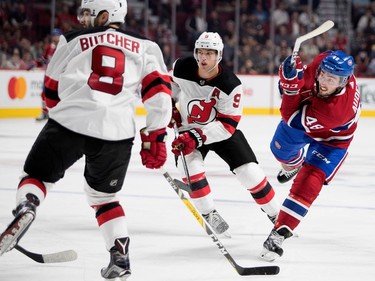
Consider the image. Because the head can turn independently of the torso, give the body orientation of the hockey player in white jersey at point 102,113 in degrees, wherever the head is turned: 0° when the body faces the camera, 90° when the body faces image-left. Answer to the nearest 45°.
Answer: approximately 180°

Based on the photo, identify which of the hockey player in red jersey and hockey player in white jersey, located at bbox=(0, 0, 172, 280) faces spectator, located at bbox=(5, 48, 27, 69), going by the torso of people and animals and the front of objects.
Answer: the hockey player in white jersey

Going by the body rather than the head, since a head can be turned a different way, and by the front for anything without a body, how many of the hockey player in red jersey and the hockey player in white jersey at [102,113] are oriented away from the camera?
1

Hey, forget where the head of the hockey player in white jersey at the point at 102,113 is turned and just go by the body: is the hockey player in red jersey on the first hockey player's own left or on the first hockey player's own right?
on the first hockey player's own right

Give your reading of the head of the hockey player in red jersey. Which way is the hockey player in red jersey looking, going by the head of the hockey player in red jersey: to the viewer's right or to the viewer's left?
to the viewer's left

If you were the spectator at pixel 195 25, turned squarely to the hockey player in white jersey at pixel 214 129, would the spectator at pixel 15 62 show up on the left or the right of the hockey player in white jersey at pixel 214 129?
right

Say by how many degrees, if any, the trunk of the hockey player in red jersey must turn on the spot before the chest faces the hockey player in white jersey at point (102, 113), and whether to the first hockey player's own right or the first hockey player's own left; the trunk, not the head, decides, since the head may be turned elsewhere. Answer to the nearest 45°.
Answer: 0° — they already face them

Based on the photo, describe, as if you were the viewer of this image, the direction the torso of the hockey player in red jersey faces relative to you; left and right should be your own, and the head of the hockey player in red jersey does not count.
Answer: facing the viewer and to the left of the viewer

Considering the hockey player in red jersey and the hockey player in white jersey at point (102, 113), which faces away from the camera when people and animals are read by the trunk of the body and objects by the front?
the hockey player in white jersey

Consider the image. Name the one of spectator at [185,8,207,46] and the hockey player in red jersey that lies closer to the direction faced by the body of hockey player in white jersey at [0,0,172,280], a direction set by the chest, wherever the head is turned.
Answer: the spectator

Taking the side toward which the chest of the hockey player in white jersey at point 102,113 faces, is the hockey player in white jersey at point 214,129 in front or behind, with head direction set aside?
in front

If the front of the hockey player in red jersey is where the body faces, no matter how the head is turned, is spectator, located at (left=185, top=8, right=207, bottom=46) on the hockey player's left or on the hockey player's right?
on the hockey player's right

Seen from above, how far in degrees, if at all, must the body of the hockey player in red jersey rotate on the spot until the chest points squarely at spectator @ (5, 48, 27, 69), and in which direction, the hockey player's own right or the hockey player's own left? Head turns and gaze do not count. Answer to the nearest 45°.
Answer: approximately 90° to the hockey player's own right

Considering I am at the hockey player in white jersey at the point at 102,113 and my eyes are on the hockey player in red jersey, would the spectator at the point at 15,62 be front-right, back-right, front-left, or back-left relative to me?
front-left
